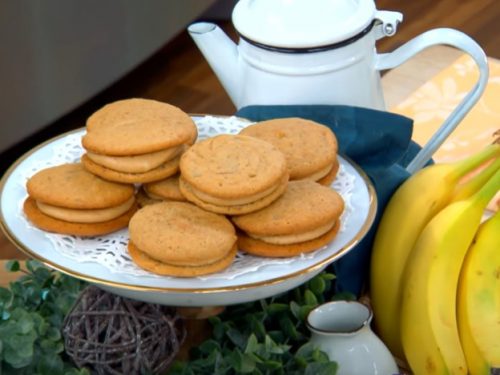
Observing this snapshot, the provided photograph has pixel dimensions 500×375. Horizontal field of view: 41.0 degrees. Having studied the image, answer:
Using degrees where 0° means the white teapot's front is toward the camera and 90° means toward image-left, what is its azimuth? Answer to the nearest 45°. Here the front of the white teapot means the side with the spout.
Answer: approximately 90°
